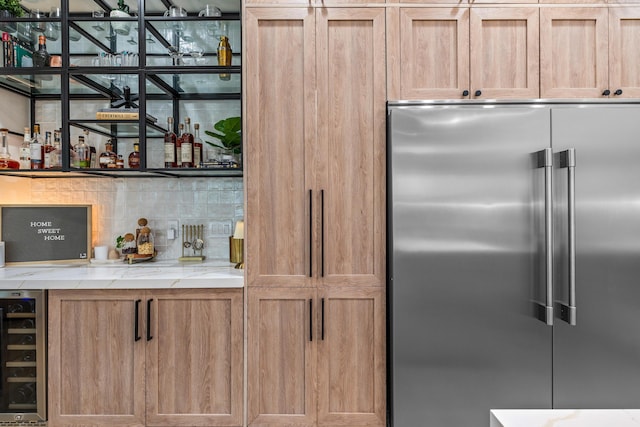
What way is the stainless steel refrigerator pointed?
toward the camera

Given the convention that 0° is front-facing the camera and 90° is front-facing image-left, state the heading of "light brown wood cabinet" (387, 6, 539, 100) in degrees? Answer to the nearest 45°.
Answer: approximately 0°

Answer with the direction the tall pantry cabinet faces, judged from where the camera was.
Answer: facing the viewer

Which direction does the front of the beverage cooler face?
toward the camera

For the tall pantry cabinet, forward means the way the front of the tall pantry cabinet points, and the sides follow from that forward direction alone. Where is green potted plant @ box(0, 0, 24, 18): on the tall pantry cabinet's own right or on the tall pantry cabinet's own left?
on the tall pantry cabinet's own right

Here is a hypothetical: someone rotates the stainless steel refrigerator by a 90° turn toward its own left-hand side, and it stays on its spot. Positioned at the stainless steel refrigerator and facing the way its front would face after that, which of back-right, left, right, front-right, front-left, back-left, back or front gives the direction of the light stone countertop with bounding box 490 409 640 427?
right

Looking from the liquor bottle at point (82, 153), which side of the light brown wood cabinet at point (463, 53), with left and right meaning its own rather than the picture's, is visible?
right

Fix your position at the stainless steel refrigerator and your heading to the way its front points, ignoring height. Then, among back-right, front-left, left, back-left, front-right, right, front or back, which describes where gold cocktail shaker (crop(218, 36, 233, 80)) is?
right

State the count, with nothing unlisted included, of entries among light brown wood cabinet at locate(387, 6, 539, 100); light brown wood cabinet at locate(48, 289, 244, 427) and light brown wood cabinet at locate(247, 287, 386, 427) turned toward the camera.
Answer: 3

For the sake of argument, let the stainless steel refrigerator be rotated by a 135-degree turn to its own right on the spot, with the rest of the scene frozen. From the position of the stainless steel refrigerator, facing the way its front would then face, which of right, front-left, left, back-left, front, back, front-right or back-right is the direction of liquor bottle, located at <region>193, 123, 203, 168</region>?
front-left
